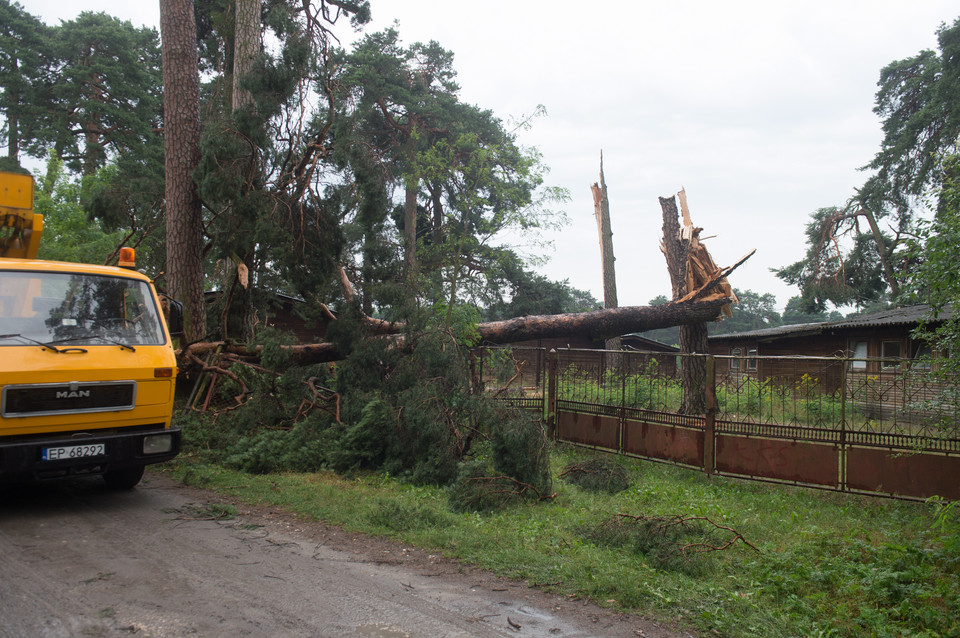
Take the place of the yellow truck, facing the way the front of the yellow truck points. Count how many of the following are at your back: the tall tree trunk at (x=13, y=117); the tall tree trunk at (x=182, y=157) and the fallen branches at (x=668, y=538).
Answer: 2

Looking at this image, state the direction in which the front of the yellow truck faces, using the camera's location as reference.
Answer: facing the viewer

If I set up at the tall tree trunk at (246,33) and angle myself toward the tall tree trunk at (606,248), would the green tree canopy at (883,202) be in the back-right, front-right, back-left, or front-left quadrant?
front-right

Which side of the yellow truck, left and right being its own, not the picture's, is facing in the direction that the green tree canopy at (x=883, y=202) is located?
left

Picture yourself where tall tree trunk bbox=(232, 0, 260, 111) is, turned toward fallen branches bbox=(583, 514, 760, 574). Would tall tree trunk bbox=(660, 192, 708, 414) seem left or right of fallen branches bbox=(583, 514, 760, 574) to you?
left

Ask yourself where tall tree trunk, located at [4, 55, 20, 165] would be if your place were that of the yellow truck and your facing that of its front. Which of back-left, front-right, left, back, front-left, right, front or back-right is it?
back

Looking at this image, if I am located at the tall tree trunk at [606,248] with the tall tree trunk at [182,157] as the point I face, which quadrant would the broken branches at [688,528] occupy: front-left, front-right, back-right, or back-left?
front-left

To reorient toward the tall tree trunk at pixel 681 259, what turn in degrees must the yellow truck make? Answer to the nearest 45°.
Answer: approximately 90° to its left

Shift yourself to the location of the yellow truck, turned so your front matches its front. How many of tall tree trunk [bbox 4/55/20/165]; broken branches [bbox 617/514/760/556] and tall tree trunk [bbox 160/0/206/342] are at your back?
2

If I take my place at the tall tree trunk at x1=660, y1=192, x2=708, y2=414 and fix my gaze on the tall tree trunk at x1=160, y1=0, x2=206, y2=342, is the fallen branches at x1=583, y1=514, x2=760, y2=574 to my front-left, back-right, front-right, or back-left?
front-left

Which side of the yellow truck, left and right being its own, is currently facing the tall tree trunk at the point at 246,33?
back

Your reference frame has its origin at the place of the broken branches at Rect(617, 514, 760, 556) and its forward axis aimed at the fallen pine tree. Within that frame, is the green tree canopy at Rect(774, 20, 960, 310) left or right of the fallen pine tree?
right

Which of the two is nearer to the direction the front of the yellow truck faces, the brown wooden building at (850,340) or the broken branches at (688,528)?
the broken branches
